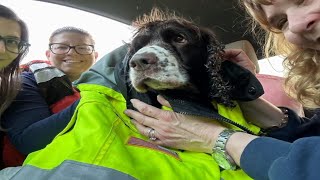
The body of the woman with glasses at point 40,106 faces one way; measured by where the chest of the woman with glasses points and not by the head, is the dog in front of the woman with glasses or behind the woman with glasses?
in front

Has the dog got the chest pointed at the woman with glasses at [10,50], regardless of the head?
no

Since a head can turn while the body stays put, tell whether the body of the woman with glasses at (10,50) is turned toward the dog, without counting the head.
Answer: no

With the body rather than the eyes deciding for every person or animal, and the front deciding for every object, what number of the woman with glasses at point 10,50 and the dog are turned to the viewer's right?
0

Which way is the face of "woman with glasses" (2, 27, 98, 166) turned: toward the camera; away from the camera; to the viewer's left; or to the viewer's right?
toward the camera

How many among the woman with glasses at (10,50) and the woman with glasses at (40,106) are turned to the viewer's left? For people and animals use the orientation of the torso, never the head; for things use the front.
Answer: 0

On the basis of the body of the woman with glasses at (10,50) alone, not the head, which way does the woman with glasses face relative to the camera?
toward the camera

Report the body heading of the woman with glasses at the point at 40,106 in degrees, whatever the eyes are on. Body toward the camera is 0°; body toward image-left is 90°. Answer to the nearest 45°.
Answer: approximately 315°

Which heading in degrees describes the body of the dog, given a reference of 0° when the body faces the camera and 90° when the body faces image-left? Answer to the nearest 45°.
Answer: approximately 45°

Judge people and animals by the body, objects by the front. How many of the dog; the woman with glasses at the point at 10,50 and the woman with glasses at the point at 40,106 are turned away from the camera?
0
